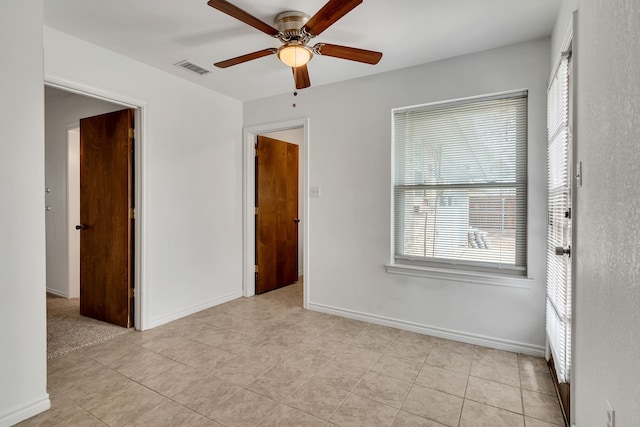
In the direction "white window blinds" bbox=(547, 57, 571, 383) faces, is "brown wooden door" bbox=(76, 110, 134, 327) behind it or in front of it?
in front

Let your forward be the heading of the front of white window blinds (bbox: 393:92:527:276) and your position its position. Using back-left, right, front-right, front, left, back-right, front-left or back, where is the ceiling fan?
front

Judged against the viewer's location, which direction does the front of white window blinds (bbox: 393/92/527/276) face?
facing the viewer and to the left of the viewer

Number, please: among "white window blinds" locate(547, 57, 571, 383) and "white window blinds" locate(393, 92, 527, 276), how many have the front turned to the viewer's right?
0

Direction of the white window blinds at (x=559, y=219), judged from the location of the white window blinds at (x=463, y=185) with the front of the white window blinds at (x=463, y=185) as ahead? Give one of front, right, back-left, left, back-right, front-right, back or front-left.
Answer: left

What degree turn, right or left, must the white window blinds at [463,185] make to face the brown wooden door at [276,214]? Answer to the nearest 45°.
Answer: approximately 45° to its right

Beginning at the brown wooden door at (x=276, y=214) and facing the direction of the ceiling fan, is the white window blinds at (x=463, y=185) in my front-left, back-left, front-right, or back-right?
front-left

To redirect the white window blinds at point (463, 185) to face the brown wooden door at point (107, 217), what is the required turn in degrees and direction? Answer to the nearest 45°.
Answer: approximately 45° to its right

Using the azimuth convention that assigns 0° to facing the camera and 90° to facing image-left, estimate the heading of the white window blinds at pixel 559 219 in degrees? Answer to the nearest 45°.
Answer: approximately 90°

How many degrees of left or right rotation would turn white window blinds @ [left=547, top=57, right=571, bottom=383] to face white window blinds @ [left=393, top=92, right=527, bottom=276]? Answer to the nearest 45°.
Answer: approximately 45° to its right

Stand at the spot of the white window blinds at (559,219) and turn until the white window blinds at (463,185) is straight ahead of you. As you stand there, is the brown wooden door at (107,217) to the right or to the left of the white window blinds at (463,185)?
left
